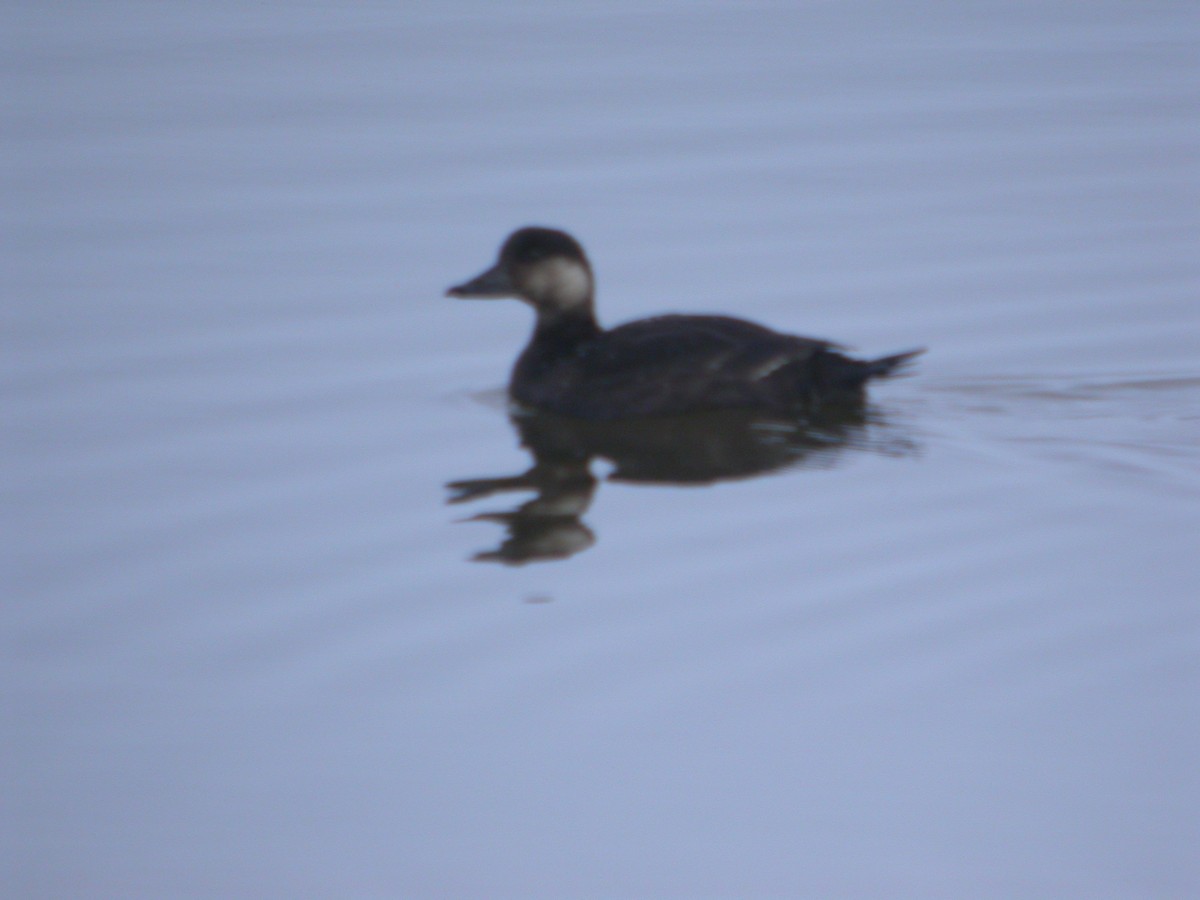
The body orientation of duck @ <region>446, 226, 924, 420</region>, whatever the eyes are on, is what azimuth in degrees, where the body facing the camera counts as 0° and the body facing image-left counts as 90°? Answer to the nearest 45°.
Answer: approximately 90°
